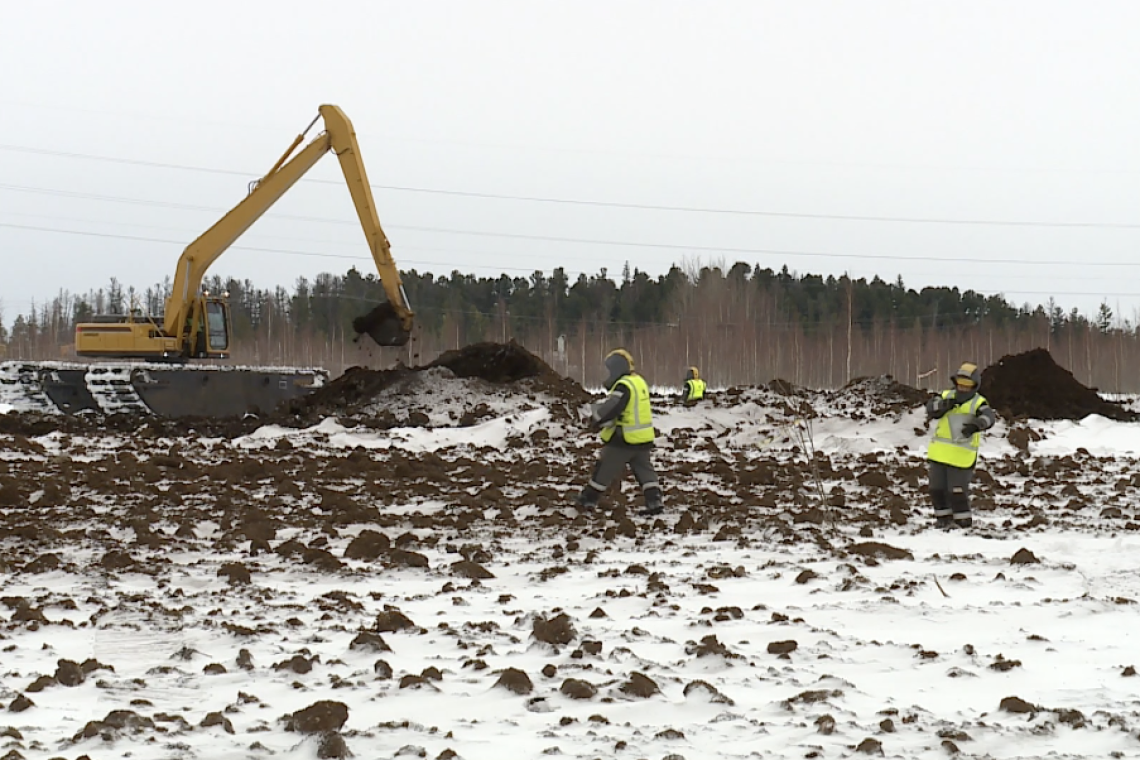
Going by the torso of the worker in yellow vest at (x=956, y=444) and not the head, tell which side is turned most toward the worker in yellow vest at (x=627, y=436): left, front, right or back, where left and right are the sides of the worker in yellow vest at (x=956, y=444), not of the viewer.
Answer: right

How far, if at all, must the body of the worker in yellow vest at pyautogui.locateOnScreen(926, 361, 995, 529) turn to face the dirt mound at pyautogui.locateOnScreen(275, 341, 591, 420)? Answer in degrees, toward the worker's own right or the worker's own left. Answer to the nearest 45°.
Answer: approximately 135° to the worker's own right

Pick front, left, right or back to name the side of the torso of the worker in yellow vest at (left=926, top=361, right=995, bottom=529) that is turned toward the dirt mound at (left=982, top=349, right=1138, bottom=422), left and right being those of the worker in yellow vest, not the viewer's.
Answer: back

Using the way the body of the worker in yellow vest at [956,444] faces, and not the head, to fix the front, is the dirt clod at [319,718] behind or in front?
in front

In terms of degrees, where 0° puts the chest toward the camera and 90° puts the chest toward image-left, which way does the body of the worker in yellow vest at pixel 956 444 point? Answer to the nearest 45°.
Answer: approximately 0°

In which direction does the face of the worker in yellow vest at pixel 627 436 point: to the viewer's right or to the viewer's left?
to the viewer's left

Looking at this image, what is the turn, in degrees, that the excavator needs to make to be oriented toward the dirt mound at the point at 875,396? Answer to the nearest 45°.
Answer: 0° — it already faces it

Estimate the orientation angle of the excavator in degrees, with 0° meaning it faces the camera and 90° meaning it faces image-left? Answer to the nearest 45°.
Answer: approximately 270°

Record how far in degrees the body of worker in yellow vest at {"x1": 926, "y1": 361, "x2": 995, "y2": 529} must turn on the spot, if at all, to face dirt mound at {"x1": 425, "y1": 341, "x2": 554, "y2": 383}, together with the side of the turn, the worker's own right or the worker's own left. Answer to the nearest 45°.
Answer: approximately 135° to the worker's own right

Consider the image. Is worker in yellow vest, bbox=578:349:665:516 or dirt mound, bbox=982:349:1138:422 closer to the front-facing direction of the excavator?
the dirt mound

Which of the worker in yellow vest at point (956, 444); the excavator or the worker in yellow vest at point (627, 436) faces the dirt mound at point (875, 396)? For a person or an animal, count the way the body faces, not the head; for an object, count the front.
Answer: the excavator
